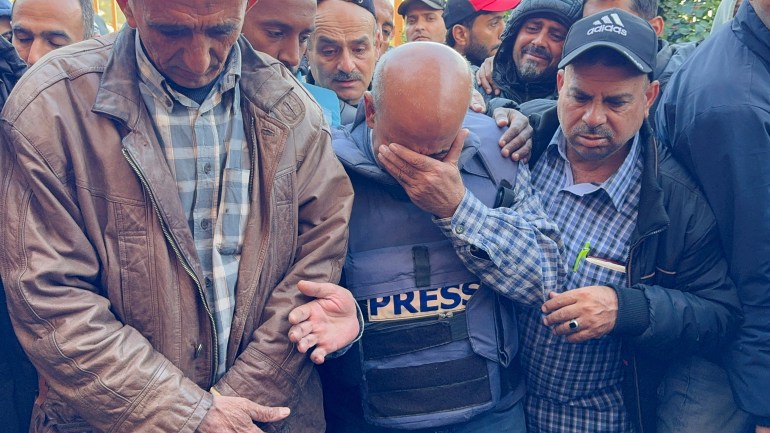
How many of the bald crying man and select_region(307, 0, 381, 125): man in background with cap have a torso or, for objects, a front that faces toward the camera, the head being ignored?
2

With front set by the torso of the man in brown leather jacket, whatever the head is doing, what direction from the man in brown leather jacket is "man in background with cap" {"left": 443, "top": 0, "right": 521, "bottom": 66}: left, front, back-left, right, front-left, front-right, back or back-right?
left

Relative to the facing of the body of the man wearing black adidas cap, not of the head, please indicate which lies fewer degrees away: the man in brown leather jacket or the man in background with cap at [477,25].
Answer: the man in brown leather jacket

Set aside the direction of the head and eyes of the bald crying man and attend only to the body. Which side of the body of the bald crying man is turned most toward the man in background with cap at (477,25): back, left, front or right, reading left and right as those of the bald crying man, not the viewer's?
back

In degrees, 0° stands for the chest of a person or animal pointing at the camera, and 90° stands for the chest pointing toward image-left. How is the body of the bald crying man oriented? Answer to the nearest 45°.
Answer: approximately 0°

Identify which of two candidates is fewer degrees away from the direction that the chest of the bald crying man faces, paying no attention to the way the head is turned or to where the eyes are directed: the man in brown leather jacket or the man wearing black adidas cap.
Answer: the man in brown leather jacket

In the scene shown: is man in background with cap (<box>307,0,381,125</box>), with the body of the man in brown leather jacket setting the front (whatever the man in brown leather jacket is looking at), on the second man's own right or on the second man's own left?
on the second man's own left

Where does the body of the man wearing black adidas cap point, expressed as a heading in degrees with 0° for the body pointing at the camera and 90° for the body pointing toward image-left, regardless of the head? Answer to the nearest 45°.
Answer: approximately 45°

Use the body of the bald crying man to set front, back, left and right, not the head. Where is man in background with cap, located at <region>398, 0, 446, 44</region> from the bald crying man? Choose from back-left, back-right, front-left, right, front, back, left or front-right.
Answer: back

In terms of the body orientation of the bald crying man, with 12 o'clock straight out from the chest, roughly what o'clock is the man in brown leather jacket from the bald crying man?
The man in brown leather jacket is roughly at 2 o'clock from the bald crying man.

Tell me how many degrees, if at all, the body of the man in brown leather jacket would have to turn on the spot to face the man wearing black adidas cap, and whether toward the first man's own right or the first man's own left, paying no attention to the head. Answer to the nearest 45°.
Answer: approximately 45° to the first man's own left

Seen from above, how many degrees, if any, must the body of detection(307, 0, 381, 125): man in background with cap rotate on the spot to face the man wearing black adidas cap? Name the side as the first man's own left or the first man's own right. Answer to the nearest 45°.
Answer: approximately 45° to the first man's own left

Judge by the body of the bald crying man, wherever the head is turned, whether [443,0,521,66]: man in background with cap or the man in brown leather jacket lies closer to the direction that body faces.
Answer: the man in brown leather jacket
